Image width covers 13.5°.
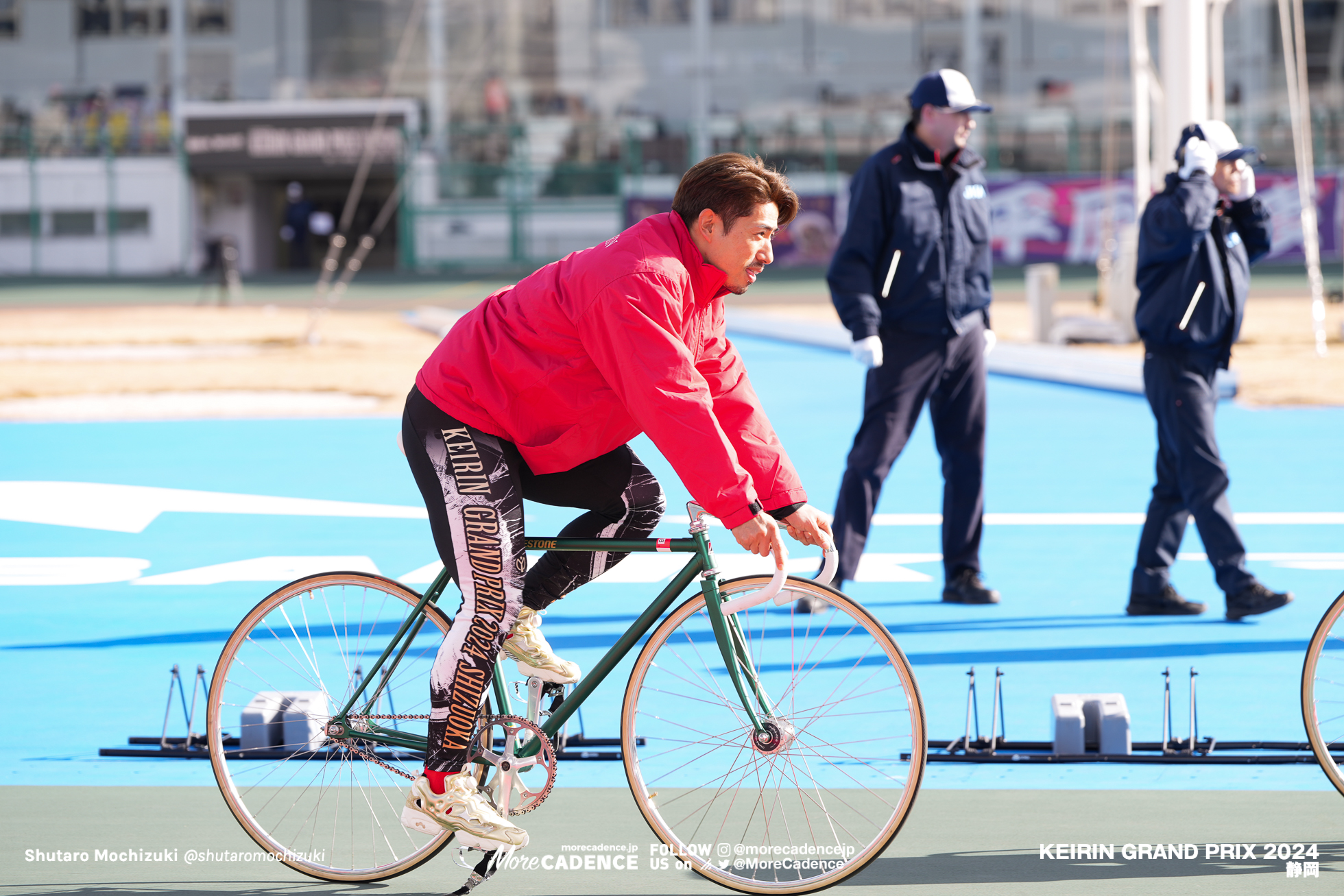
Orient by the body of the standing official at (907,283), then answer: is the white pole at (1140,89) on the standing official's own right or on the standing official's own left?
on the standing official's own left

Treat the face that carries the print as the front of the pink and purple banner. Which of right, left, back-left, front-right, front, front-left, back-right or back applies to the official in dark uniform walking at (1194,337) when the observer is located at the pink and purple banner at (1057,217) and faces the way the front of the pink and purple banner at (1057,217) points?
front

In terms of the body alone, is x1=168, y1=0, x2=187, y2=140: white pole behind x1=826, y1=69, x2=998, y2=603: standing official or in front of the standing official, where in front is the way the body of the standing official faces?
behind

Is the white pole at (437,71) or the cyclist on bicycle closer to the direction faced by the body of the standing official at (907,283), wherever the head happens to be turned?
the cyclist on bicycle

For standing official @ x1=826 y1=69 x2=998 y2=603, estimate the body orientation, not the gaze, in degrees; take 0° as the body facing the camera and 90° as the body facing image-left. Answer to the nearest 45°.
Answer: approximately 315°

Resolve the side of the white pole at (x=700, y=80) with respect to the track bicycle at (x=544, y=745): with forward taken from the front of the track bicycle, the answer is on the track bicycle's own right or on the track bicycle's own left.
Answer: on the track bicycle's own left

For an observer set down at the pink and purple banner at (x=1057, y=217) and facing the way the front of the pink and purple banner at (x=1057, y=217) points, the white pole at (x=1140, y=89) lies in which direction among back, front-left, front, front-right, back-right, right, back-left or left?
front

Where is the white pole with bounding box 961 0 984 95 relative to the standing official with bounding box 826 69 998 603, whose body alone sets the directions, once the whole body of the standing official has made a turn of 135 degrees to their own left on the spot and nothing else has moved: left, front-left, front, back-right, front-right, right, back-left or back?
front

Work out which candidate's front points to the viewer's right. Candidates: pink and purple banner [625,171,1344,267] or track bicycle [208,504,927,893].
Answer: the track bicycle

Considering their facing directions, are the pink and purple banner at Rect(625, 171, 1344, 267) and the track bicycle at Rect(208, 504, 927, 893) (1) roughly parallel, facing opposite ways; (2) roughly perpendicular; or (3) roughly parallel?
roughly perpendicular

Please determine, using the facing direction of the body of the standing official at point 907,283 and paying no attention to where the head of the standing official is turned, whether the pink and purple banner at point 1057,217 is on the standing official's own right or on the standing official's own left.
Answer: on the standing official's own left

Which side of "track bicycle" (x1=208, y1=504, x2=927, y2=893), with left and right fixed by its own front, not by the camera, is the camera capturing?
right

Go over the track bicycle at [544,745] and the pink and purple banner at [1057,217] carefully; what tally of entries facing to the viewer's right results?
1

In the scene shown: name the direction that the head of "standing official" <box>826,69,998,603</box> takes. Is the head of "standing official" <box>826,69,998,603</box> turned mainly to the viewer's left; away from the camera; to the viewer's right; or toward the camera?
to the viewer's right

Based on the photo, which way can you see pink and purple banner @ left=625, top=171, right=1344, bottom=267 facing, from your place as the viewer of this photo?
facing the viewer

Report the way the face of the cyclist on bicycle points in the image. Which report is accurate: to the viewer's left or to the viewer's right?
to the viewer's right

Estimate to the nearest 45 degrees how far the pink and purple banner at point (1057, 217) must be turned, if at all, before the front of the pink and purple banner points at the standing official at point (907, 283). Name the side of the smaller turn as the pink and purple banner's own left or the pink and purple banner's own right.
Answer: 0° — it already faces them
